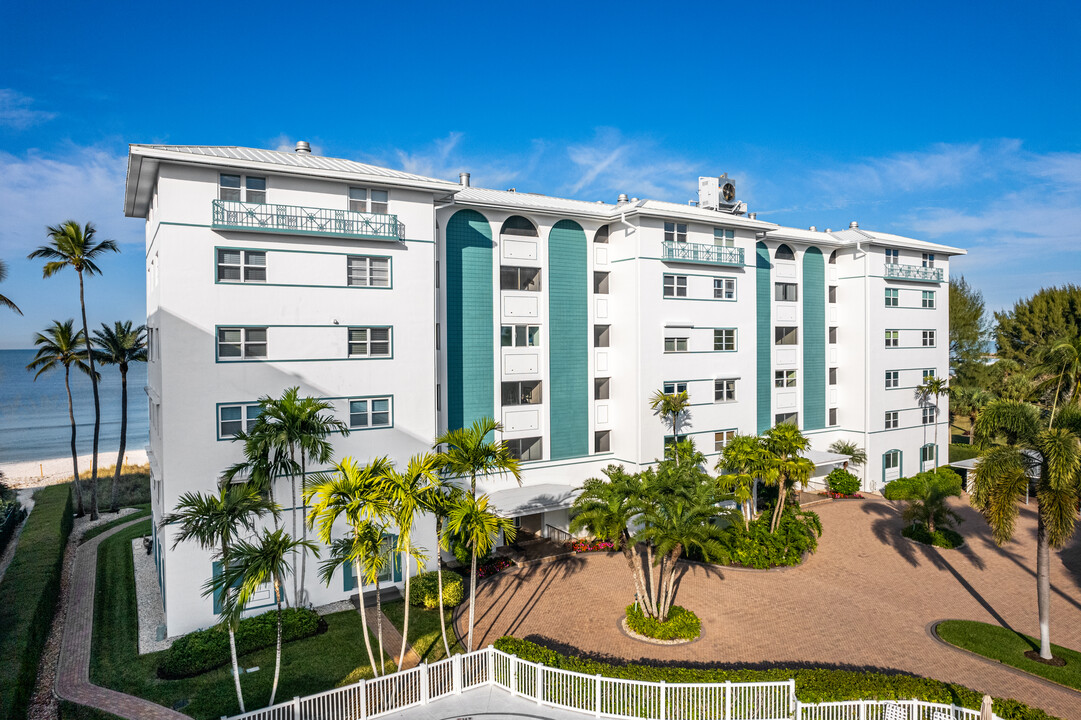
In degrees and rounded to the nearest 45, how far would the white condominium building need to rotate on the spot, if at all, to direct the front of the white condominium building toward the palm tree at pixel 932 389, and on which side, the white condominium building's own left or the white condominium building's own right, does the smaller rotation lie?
approximately 90° to the white condominium building's own left

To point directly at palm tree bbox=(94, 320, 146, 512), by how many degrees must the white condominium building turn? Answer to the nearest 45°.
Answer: approximately 135° to its right

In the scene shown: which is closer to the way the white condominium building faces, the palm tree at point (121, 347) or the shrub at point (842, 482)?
the shrub

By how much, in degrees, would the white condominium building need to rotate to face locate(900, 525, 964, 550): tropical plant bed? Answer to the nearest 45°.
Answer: approximately 45° to its left

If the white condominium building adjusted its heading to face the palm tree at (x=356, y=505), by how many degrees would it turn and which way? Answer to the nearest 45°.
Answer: approximately 45° to its right

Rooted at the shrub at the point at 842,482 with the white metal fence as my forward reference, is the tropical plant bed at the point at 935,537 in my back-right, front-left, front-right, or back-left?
front-left

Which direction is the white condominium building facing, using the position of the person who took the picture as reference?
facing the viewer and to the right of the viewer

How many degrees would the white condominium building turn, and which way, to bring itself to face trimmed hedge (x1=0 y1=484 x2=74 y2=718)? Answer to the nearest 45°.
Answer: approximately 90° to its right

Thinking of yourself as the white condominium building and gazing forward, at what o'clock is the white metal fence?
The white metal fence is roughly at 1 o'clock from the white condominium building.

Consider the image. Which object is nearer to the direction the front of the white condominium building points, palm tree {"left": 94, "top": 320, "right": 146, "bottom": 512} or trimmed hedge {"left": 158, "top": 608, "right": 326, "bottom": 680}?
the trimmed hedge
